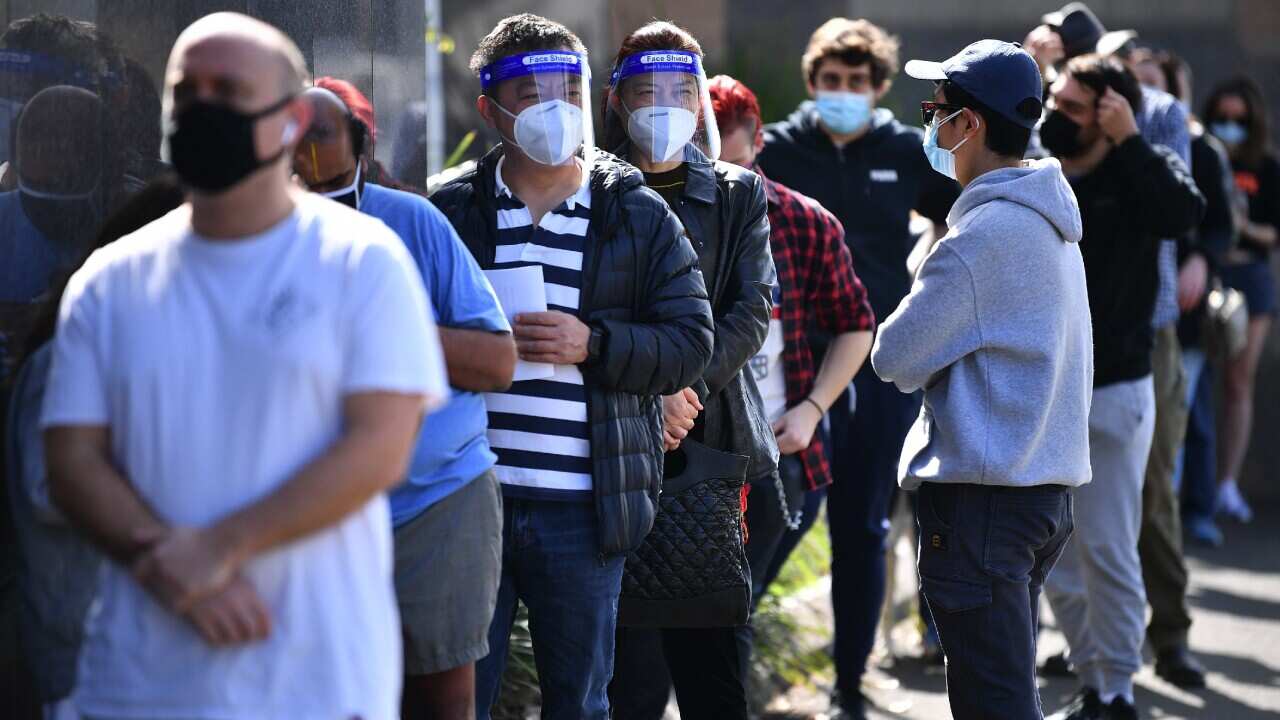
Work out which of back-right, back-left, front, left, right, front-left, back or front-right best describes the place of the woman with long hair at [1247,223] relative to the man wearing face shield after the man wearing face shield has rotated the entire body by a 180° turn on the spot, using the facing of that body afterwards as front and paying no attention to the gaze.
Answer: front-right

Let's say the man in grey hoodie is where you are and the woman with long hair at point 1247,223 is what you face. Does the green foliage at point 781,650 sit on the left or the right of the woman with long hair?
left

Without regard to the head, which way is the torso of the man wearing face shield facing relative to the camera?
toward the camera

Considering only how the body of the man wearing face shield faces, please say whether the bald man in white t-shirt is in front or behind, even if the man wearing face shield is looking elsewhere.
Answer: in front

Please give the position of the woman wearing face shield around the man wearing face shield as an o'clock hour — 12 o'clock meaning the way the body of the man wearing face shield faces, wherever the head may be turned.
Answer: The woman wearing face shield is roughly at 7 o'clock from the man wearing face shield.

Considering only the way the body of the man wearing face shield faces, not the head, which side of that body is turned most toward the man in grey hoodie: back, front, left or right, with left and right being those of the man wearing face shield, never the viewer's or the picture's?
left

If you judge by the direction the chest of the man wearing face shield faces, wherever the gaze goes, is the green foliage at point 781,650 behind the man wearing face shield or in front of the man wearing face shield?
behind
